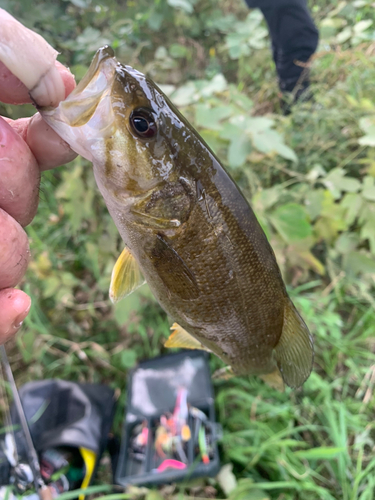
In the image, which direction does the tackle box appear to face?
toward the camera
